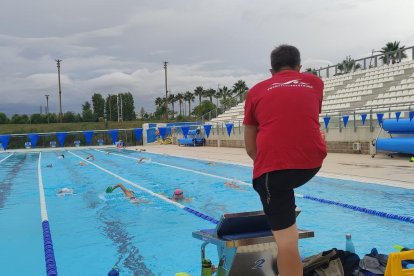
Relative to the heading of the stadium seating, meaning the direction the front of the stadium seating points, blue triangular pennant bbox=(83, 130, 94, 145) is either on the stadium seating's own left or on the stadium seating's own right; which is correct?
on the stadium seating's own right

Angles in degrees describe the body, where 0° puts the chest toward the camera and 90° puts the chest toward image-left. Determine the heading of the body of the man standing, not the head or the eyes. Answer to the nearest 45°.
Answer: approximately 180°

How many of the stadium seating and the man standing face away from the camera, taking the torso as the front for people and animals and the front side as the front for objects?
1

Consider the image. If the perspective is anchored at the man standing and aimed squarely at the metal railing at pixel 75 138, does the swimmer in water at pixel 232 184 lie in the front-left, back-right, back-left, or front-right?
front-right

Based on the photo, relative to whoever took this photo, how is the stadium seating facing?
facing the viewer and to the left of the viewer

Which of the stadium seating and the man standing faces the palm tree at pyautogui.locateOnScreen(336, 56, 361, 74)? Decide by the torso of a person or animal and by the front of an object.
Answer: the man standing

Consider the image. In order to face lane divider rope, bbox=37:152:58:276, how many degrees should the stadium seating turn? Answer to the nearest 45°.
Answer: approximately 45° to its left

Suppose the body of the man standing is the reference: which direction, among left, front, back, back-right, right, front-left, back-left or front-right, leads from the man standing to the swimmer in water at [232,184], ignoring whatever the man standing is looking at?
front

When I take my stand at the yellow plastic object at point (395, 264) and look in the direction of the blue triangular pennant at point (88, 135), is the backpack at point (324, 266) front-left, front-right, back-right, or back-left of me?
front-left

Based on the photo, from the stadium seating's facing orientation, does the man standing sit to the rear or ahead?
ahead

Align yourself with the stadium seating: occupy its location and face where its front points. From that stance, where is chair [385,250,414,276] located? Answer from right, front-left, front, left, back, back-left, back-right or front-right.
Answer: front-left

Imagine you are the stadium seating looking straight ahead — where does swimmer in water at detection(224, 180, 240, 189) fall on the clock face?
The swimmer in water is roughly at 11 o'clock from the stadium seating.

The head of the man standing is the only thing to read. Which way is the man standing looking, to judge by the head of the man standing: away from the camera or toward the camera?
away from the camera
